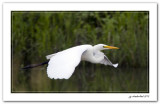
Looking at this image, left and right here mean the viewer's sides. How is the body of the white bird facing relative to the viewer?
facing to the right of the viewer
